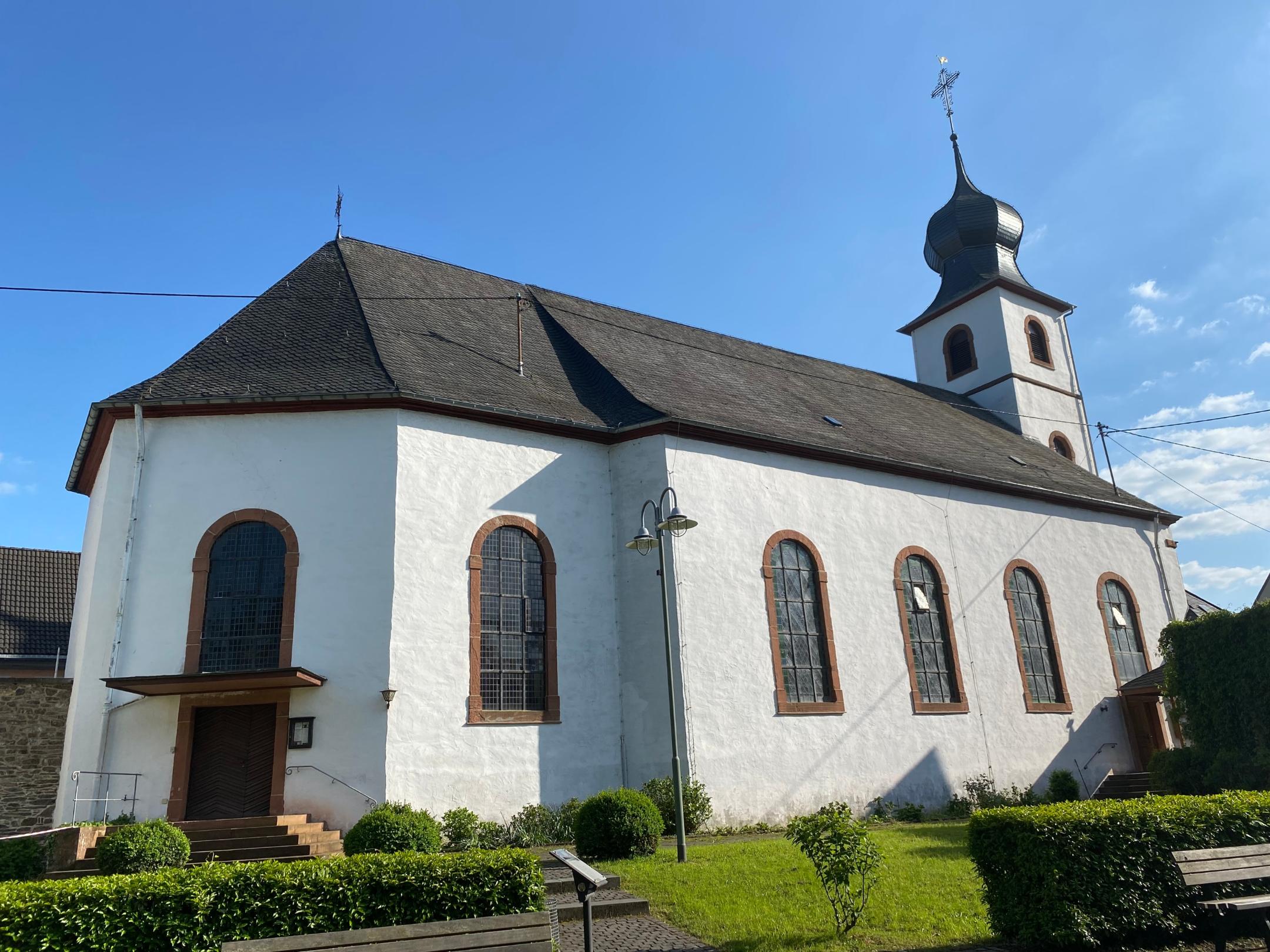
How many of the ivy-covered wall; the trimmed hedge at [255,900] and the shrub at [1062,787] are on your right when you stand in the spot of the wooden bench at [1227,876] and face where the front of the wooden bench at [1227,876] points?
1

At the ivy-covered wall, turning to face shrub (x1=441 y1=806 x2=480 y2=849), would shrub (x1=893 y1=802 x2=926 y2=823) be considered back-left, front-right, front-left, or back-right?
front-right

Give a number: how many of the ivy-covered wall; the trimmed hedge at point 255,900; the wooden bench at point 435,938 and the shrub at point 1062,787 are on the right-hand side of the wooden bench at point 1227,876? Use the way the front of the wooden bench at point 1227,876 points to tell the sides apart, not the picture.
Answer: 2

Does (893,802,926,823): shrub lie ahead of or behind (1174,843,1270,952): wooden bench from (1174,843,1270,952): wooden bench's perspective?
behind

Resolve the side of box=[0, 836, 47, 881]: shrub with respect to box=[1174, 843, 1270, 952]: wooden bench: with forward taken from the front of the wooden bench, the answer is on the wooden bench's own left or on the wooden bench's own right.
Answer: on the wooden bench's own right

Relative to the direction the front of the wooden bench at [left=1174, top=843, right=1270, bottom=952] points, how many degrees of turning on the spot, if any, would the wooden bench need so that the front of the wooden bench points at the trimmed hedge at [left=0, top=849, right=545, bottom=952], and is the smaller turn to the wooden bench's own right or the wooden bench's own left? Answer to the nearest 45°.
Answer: approximately 90° to the wooden bench's own right

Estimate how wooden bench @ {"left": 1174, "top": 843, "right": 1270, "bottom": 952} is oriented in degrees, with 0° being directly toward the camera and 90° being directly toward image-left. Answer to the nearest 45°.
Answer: approximately 315°

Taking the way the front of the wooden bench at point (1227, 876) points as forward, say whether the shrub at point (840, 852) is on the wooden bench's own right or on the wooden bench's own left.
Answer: on the wooden bench's own right

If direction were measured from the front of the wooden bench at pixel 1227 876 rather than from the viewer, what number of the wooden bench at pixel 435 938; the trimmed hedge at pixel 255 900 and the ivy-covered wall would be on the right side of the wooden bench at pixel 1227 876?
2
